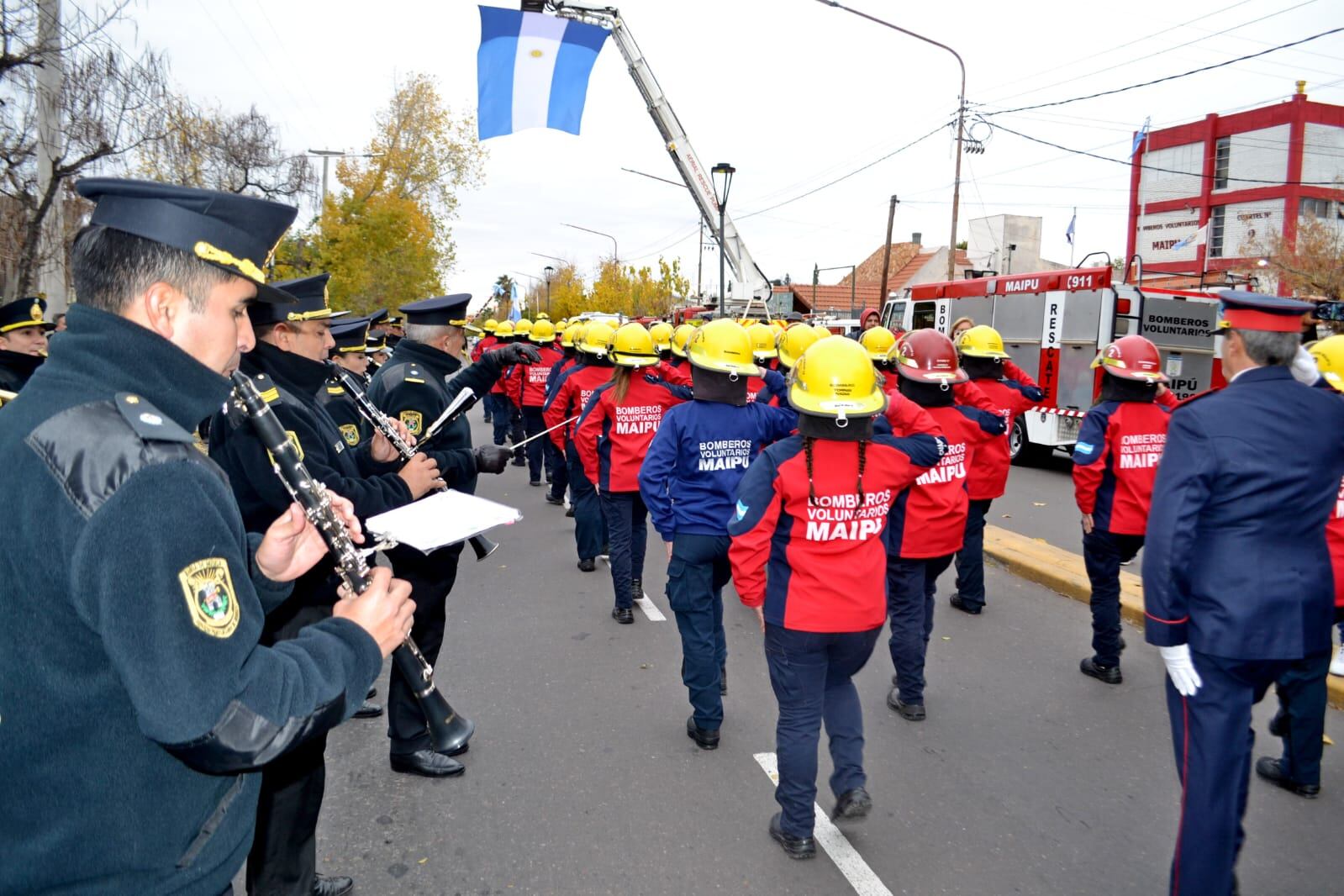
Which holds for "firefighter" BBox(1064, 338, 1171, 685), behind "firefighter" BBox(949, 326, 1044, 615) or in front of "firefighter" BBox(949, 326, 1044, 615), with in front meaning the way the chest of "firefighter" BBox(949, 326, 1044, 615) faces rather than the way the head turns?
behind

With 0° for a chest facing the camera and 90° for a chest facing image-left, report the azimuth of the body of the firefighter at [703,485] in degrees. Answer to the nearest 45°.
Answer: approximately 135°

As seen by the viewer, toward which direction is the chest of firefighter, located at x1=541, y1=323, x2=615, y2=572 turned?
away from the camera

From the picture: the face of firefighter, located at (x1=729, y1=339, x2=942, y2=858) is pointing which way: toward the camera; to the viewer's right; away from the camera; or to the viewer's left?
away from the camera

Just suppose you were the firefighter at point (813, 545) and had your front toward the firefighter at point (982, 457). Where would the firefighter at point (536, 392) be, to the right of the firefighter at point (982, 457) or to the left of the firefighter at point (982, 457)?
left

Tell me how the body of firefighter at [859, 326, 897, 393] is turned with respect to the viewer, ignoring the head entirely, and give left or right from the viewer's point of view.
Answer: facing away from the viewer and to the left of the viewer

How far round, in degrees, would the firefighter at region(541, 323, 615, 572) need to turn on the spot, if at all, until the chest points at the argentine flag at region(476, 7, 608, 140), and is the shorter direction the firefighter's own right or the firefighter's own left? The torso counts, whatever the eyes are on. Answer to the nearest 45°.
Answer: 0° — they already face it

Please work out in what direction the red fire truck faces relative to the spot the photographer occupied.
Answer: facing away from the viewer and to the left of the viewer

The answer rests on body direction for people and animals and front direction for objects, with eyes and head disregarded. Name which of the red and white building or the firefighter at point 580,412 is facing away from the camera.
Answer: the firefighter

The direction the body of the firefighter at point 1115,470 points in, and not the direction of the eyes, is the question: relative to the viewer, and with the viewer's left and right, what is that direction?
facing away from the viewer and to the left of the viewer

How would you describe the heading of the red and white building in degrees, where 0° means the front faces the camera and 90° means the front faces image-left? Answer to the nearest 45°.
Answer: approximately 45°
